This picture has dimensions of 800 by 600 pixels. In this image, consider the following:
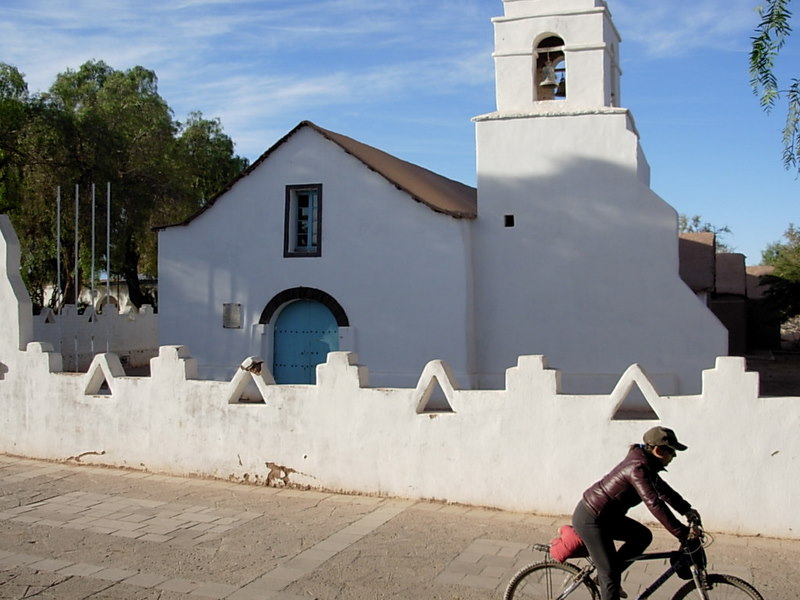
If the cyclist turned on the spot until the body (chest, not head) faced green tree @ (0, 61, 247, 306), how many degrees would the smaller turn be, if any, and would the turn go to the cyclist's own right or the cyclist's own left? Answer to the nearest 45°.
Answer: approximately 135° to the cyclist's own left

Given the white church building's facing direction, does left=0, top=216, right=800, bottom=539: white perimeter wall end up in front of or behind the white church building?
in front

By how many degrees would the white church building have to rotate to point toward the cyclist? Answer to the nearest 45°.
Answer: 0° — it already faces them

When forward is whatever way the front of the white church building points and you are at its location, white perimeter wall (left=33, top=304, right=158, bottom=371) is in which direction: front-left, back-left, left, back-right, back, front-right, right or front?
back-right

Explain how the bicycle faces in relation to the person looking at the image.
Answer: facing to the right of the viewer

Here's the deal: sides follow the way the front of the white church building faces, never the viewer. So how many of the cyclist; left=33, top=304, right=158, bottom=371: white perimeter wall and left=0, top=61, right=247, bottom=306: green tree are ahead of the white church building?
1

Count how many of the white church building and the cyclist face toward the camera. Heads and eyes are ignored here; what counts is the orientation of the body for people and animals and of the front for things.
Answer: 1

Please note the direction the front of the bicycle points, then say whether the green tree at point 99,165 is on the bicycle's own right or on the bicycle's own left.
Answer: on the bicycle's own left

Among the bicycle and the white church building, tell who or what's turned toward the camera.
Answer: the white church building

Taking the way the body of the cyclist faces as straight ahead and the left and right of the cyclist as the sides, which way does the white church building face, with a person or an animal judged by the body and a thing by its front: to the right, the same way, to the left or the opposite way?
to the right

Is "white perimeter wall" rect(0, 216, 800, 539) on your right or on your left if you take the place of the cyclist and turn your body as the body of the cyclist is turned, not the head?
on your left

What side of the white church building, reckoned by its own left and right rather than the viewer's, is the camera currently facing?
front

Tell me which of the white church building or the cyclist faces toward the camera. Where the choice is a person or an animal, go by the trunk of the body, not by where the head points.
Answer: the white church building

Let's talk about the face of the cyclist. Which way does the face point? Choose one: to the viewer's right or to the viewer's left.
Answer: to the viewer's right

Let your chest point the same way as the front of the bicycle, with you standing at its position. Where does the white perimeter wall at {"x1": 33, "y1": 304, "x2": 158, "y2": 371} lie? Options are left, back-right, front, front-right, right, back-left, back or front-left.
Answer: back-left

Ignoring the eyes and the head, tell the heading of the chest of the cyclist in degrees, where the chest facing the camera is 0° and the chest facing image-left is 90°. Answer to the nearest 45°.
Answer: approximately 270°

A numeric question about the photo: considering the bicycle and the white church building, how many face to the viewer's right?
1
